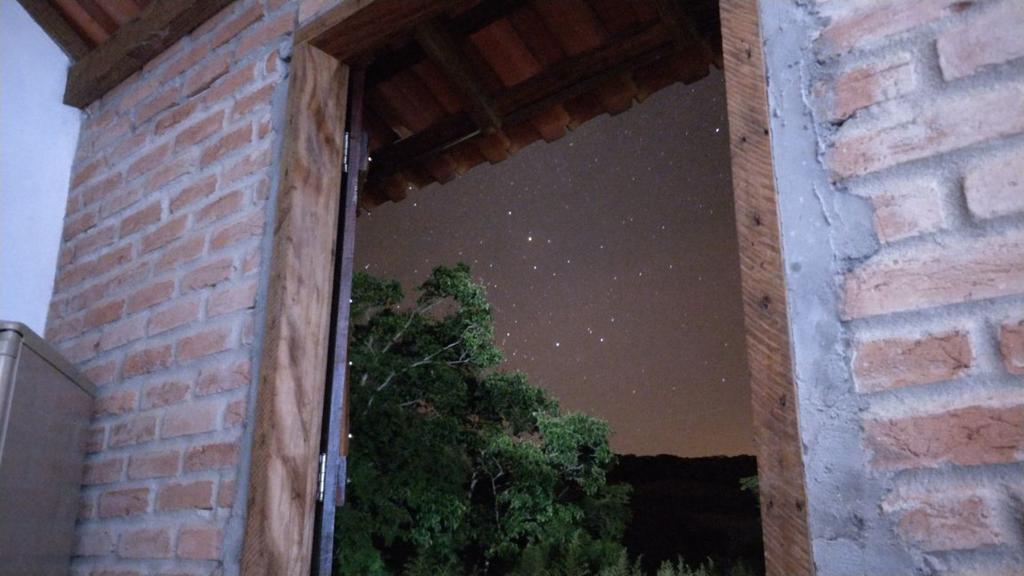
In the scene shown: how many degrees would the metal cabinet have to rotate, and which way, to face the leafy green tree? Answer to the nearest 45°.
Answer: approximately 180°

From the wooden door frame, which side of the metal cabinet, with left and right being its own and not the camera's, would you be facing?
left

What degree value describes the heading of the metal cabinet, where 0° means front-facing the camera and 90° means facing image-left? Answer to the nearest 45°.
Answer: approximately 45°
